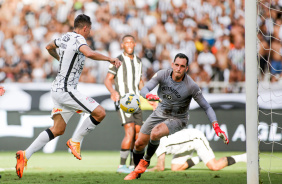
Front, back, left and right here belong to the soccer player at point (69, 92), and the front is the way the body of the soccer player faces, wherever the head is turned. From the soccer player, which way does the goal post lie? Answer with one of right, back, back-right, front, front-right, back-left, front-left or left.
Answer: right

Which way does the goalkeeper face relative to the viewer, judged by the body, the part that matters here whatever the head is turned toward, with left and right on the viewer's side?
facing the viewer

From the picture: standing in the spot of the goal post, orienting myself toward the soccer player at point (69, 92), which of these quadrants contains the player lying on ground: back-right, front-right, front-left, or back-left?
front-right

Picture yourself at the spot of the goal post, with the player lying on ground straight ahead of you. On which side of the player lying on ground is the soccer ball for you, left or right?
left

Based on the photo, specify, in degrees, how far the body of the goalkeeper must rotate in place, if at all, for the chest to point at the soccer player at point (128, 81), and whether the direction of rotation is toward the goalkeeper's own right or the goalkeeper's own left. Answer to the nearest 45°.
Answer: approximately 135° to the goalkeeper's own right

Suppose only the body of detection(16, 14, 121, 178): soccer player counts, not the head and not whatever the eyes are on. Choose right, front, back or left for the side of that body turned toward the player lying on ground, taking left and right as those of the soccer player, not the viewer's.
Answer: front

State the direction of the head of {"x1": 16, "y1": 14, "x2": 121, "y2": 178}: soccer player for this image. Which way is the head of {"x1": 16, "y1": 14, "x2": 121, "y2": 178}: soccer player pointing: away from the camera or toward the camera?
away from the camera

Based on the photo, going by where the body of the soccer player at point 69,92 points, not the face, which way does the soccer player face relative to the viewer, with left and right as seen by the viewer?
facing away from the viewer and to the right of the viewer

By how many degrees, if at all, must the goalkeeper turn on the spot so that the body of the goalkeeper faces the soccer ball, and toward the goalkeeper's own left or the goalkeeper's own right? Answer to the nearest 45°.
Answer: approximately 90° to the goalkeeper's own right

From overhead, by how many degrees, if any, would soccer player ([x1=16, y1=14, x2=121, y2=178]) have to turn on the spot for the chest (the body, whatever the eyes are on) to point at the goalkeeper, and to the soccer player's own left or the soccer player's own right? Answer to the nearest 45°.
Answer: approximately 45° to the soccer player's own right
